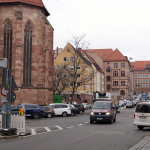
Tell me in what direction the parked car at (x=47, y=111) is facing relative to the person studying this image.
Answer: facing to the left of the viewer

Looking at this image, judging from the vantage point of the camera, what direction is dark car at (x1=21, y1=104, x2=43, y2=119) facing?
facing to the left of the viewer

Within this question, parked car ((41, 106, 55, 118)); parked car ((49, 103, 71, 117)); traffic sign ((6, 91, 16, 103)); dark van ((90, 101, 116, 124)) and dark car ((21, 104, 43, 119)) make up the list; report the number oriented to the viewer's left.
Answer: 3

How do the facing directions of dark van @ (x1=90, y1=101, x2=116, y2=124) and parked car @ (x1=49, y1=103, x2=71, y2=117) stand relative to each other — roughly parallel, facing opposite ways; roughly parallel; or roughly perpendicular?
roughly perpendicular

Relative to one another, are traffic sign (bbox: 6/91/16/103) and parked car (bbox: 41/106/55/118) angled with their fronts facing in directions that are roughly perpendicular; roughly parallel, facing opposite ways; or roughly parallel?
roughly perpendicular

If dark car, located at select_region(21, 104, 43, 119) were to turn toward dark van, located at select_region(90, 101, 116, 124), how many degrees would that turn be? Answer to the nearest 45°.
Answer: approximately 135° to its left

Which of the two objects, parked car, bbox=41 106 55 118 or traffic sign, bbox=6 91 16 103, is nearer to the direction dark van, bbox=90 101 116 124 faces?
the traffic sign
